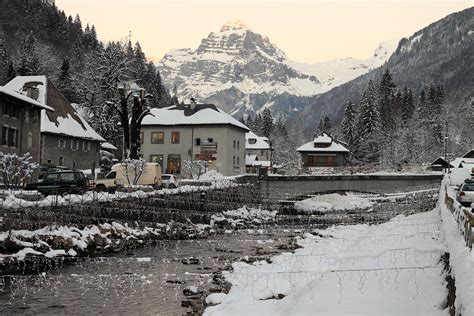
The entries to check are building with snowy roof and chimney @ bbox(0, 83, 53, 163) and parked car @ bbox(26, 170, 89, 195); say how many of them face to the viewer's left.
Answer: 1

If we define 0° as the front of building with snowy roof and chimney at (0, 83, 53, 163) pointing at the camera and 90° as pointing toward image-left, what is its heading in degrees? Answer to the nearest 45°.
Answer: approximately 315°

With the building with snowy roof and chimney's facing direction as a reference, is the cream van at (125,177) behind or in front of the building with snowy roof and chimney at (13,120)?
in front

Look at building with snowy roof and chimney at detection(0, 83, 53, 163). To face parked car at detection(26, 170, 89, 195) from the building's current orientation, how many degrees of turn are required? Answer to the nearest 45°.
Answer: approximately 45° to its right

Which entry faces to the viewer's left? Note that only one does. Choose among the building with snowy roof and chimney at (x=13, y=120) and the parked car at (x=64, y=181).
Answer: the parked car

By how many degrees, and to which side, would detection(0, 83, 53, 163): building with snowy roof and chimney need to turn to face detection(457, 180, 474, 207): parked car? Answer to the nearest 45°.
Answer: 0° — it already faces it

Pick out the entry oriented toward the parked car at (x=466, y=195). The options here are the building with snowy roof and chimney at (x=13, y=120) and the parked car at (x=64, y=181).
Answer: the building with snowy roof and chimney

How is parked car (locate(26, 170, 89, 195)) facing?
to the viewer's left

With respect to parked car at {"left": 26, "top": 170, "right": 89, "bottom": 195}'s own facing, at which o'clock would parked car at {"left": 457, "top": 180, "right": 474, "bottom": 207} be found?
parked car at {"left": 457, "top": 180, "right": 474, "bottom": 207} is roughly at 7 o'clock from parked car at {"left": 26, "top": 170, "right": 89, "bottom": 195}.
